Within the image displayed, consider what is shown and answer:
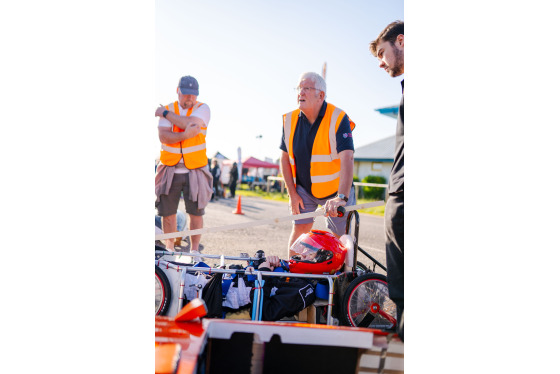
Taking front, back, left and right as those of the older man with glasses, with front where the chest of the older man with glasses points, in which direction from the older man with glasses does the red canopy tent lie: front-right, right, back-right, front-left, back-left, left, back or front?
back-right

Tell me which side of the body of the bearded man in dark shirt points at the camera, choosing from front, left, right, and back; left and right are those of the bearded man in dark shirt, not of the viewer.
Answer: left

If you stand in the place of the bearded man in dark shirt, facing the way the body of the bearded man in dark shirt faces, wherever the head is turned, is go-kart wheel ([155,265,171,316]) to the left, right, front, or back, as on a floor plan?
front

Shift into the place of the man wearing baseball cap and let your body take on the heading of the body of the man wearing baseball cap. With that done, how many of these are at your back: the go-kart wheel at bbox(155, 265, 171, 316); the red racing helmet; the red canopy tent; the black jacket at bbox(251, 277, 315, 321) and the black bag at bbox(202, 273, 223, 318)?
1

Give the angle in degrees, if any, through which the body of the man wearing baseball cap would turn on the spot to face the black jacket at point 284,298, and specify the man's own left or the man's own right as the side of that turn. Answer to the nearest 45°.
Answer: approximately 45° to the man's own left

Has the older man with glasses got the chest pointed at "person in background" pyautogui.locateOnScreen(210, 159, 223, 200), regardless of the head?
no

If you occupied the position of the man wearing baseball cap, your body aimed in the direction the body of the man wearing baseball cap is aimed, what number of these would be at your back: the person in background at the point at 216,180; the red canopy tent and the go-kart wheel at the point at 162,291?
2

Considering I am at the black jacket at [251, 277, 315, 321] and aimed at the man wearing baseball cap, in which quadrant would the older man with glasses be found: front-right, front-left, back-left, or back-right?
front-right

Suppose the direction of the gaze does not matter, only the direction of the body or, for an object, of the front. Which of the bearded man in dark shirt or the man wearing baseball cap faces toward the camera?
the man wearing baseball cap

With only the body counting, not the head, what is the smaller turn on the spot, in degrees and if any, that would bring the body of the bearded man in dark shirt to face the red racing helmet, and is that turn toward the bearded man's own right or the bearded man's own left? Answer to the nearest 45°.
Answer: approximately 45° to the bearded man's own right

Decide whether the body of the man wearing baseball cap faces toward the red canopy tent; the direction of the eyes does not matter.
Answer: no

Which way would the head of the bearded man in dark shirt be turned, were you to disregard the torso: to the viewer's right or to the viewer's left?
to the viewer's left

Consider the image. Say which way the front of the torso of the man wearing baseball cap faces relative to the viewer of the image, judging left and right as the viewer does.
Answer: facing the viewer

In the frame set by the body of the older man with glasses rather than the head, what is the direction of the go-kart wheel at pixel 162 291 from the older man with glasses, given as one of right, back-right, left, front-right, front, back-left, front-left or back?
front

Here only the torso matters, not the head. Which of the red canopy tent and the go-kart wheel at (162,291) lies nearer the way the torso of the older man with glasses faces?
the go-kart wheel
